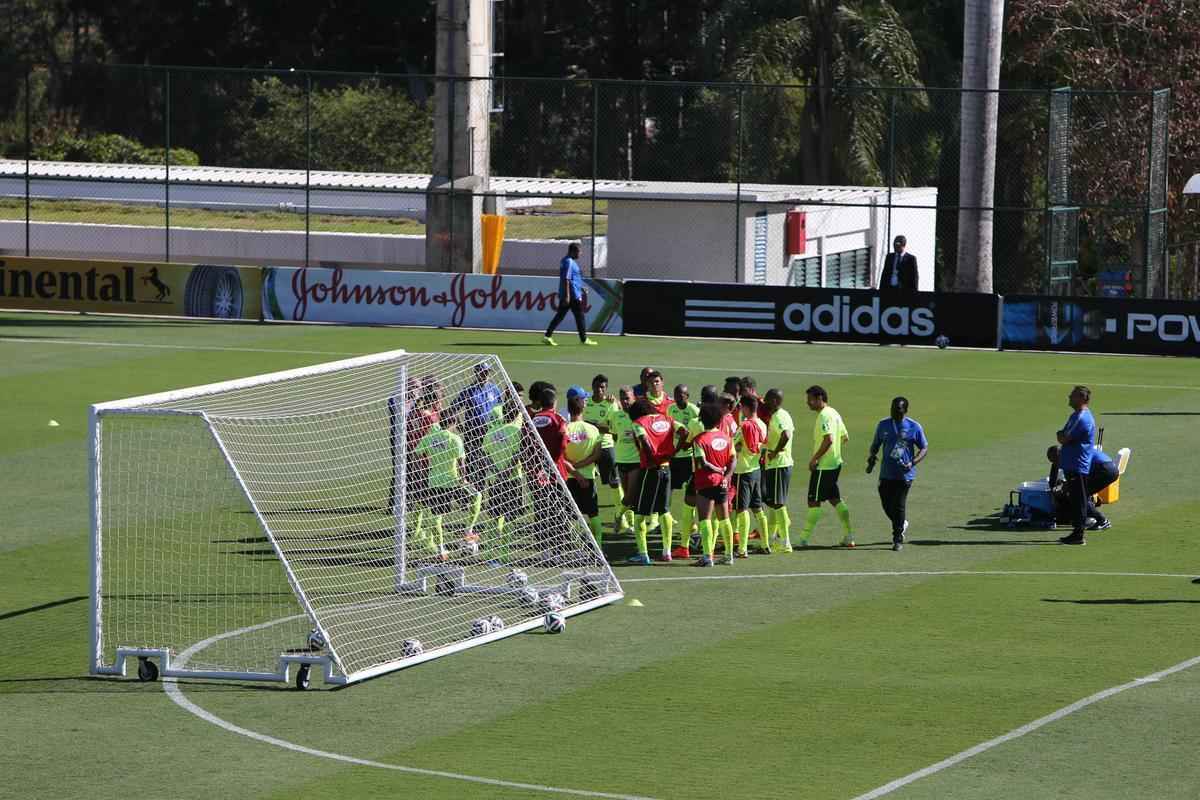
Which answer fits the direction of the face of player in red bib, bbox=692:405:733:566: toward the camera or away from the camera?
away from the camera

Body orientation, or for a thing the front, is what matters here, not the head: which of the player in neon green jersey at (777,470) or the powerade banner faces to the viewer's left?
the player in neon green jersey

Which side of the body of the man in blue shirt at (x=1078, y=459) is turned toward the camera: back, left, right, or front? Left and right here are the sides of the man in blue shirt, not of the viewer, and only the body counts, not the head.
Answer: left

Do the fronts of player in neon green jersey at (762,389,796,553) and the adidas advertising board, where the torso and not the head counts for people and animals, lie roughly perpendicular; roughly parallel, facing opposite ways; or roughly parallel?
roughly perpendicular

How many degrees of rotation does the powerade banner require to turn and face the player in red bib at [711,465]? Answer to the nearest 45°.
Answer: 0° — it already faces them

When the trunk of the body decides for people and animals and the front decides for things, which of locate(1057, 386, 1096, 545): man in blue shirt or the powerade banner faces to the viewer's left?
the man in blue shirt

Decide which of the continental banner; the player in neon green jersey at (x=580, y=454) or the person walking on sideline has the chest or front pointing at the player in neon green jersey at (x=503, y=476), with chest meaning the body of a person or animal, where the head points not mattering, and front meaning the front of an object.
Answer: the continental banner

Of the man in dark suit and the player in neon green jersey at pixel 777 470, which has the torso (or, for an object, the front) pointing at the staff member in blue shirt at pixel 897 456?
the man in dark suit

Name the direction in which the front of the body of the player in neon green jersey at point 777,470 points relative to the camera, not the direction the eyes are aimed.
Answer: to the viewer's left
